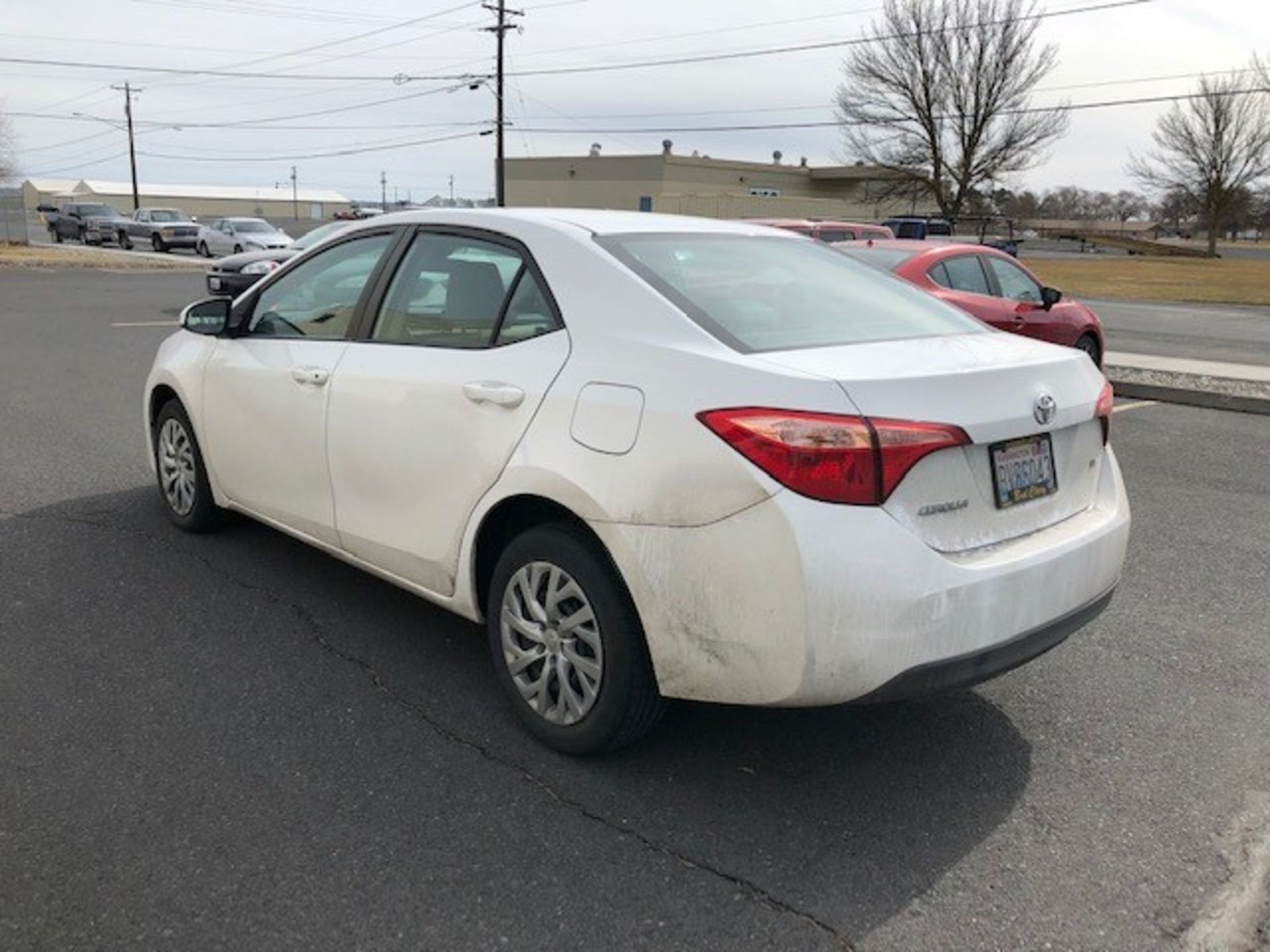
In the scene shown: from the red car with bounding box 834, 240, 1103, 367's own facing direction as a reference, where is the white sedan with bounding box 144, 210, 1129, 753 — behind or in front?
behind

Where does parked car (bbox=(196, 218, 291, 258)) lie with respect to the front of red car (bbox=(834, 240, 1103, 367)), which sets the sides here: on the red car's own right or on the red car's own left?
on the red car's own left

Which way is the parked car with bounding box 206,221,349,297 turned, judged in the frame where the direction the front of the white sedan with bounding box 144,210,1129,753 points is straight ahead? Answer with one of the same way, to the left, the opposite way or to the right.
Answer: to the left

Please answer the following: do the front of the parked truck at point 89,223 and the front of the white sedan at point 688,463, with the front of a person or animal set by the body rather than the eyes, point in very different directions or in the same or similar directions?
very different directions

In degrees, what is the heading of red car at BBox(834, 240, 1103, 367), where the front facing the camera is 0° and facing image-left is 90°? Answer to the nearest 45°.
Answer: approximately 225°

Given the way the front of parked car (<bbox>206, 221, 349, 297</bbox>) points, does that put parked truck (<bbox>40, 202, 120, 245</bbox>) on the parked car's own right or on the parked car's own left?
on the parked car's own right

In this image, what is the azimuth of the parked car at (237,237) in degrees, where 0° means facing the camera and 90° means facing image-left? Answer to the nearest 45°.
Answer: approximately 315°

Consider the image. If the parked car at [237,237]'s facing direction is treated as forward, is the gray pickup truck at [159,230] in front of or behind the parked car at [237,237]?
behind

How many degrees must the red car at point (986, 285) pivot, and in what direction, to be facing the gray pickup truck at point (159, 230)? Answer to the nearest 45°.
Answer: approximately 90° to its left

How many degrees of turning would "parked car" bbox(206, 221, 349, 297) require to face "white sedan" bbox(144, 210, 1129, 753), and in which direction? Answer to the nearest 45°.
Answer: approximately 45° to its left
